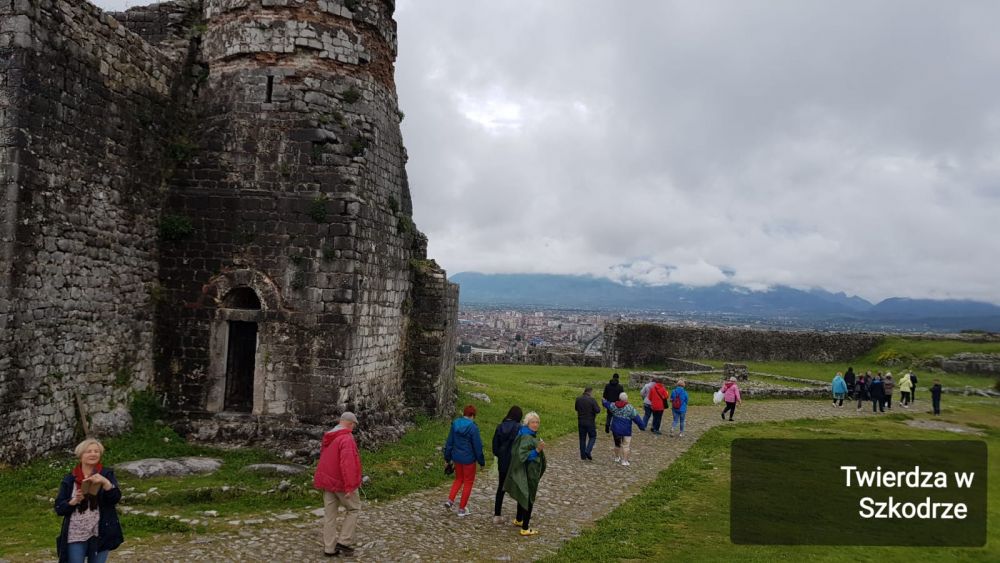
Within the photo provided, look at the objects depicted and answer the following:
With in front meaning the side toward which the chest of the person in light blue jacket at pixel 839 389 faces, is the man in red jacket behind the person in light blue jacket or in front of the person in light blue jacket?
behind

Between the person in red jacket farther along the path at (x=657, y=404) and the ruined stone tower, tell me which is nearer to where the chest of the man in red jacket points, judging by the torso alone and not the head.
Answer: the person in red jacket farther along the path

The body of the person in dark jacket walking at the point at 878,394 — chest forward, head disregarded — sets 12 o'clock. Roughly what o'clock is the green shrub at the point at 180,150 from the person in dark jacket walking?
The green shrub is roughly at 7 o'clock from the person in dark jacket walking.

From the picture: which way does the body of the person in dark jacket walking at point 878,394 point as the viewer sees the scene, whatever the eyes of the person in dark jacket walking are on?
away from the camera

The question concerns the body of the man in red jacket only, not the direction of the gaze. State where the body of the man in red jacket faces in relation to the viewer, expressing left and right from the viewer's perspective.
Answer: facing away from the viewer and to the right of the viewer

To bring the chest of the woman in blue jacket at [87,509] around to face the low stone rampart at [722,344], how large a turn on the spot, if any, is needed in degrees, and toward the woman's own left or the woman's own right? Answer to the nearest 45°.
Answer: approximately 135° to the woman's own left

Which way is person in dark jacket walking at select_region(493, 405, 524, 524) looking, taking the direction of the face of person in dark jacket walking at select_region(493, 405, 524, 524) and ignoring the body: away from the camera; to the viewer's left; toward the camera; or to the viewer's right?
away from the camera

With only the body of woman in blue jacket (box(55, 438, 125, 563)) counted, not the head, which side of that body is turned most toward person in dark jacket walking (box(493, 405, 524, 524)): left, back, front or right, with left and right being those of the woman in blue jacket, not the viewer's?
left

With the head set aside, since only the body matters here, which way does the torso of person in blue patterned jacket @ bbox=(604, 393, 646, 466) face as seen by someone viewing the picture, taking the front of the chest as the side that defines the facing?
away from the camera

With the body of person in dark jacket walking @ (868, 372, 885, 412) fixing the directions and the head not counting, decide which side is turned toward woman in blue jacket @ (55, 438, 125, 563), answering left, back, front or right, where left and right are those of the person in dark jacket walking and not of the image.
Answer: back

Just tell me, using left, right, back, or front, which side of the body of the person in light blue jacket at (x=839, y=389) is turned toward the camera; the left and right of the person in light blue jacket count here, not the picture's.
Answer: back

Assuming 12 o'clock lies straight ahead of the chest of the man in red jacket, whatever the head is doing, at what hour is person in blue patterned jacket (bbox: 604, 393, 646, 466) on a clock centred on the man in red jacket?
The person in blue patterned jacket is roughly at 12 o'clock from the man in red jacket.
